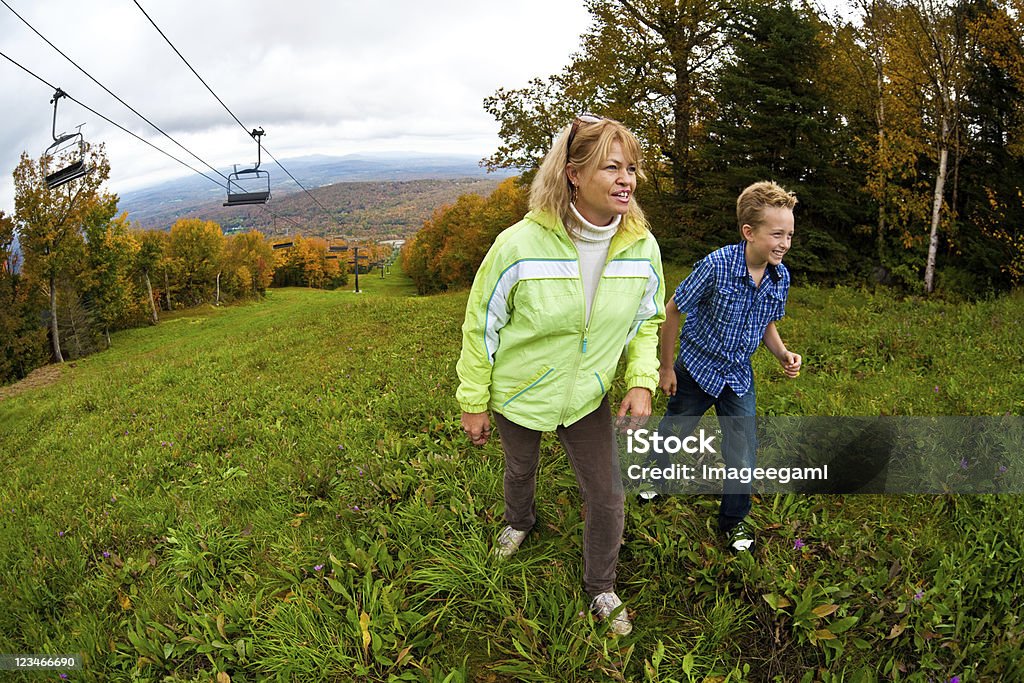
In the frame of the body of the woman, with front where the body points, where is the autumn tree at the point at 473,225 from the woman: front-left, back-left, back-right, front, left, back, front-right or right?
back-left

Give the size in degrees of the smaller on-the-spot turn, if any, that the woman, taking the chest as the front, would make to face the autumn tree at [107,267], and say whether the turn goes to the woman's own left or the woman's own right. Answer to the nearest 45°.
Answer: approximately 180°

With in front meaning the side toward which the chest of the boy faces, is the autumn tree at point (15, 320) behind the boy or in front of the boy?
behind

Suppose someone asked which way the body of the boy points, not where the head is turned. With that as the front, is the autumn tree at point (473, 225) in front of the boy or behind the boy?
behind

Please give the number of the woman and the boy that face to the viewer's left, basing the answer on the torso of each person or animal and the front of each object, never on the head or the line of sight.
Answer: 0

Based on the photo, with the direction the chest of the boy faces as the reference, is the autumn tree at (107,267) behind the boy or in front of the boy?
behind

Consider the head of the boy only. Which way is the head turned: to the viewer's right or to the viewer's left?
to the viewer's right

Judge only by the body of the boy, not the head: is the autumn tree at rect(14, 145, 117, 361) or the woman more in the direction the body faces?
the woman

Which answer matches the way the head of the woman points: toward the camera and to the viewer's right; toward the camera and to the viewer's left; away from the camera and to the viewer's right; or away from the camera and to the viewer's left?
toward the camera and to the viewer's right

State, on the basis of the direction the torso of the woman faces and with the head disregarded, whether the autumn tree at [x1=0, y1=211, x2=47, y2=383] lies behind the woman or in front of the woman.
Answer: behind

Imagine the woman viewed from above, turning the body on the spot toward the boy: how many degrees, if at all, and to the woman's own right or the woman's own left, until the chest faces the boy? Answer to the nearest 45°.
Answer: approximately 90° to the woman's own left

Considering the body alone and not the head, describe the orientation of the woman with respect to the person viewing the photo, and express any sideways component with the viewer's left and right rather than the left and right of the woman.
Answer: facing the viewer and to the right of the viewer
